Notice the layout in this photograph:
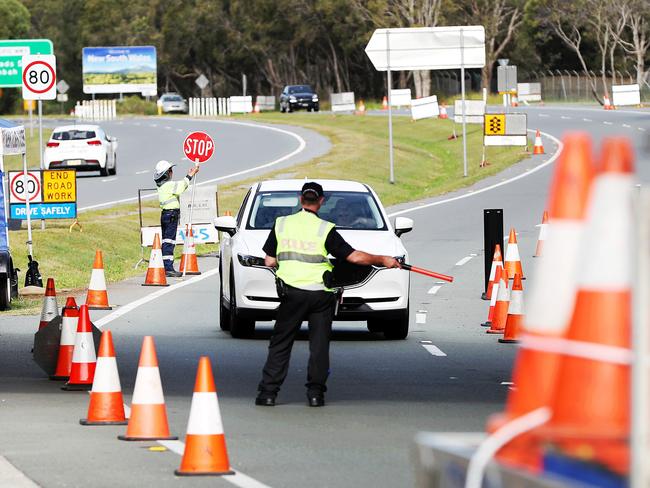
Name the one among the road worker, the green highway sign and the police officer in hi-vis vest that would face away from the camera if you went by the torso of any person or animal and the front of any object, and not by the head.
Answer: the police officer in hi-vis vest

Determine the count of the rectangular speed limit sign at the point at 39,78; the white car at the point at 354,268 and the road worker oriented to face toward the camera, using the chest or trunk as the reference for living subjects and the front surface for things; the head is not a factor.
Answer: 2

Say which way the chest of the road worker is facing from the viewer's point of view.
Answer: to the viewer's right

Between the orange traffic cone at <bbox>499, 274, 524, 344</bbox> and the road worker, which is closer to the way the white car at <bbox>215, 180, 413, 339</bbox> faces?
the orange traffic cone

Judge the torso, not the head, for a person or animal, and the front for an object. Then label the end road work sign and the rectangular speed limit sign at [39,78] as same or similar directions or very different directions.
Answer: same or similar directions

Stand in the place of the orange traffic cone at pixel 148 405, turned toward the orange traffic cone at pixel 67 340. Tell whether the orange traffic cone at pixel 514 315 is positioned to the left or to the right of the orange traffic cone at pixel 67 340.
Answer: right

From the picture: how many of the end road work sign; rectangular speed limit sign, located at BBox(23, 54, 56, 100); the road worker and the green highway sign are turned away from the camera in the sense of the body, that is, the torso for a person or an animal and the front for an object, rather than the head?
0

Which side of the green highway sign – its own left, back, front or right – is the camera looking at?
front

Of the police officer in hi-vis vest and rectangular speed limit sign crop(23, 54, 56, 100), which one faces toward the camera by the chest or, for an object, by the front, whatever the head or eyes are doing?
the rectangular speed limit sign

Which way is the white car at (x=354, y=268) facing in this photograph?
toward the camera

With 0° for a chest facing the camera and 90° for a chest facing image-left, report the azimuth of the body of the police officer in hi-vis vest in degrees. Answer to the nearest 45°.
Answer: approximately 180°

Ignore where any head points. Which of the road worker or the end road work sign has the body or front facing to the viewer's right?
the road worker

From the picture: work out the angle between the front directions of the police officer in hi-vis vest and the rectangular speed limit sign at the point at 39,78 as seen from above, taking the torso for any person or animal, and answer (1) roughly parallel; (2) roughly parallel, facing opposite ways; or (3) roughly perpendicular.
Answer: roughly parallel, facing opposite ways

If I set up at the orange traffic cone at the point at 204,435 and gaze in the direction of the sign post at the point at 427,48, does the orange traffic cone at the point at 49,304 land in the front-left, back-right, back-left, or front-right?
front-left

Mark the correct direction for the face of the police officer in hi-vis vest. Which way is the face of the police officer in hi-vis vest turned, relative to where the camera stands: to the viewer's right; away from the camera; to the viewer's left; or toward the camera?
away from the camera

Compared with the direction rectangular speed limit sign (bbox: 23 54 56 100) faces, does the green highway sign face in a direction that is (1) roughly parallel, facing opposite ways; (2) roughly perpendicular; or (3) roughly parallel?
roughly parallel

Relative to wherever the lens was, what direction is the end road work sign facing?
facing the viewer
